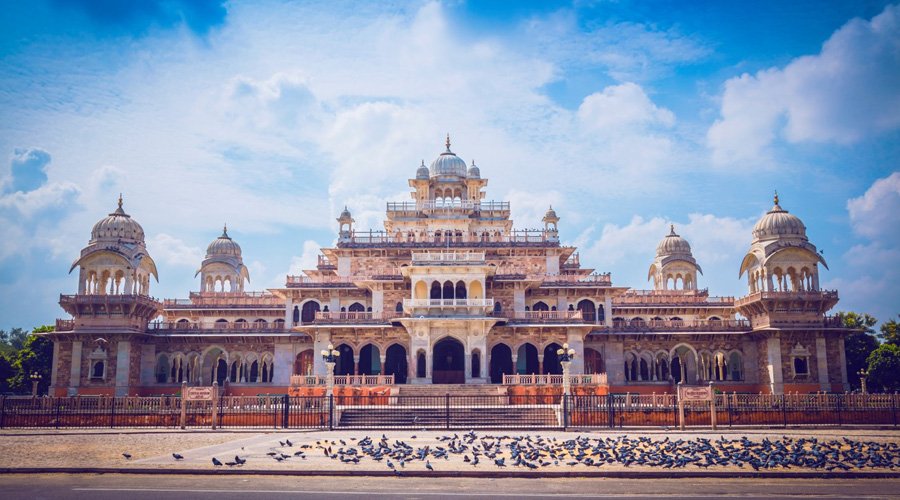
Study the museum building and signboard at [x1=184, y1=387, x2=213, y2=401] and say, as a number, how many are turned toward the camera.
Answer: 2

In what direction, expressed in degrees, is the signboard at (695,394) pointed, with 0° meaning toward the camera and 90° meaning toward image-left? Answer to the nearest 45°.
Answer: approximately 0°

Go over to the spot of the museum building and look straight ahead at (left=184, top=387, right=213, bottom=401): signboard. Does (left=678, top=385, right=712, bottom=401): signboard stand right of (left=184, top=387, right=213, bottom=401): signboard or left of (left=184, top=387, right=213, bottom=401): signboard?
left

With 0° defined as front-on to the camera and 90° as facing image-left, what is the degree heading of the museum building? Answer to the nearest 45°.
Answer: approximately 0°

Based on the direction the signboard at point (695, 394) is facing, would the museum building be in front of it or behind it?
behind

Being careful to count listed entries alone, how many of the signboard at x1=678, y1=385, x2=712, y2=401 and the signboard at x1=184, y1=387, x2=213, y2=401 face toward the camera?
2

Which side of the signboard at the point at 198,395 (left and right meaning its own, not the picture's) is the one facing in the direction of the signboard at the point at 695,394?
left

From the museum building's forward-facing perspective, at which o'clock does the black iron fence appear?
The black iron fence is roughly at 12 o'clock from the museum building.
